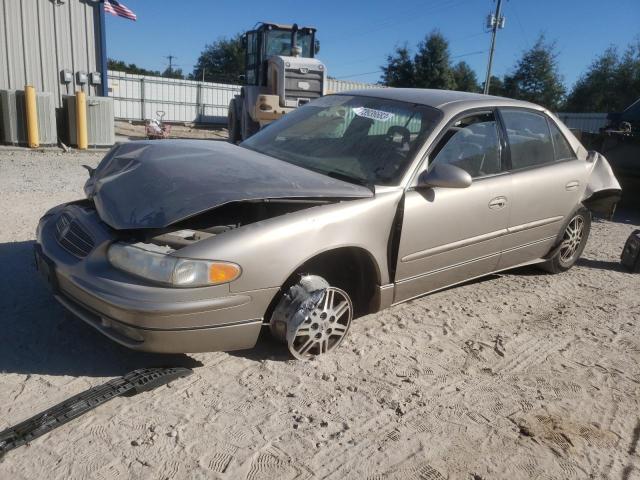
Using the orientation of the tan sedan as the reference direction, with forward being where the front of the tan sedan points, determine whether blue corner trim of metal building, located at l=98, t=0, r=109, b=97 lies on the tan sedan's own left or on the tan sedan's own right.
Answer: on the tan sedan's own right

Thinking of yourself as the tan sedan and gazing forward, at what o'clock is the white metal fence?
The white metal fence is roughly at 4 o'clock from the tan sedan.

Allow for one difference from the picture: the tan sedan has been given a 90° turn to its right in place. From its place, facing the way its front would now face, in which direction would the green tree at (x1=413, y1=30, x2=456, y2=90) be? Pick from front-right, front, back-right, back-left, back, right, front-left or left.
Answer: front-right

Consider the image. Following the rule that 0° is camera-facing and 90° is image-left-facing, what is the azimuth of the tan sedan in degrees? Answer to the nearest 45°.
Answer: approximately 45°

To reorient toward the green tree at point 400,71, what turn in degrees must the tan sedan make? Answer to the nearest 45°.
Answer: approximately 135° to its right

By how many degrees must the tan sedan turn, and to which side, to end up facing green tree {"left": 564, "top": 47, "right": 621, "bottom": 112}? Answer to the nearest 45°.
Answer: approximately 180°

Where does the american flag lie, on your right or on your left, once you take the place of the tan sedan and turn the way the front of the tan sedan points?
on your right

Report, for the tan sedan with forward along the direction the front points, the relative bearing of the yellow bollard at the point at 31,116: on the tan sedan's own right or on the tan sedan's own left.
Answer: on the tan sedan's own right
